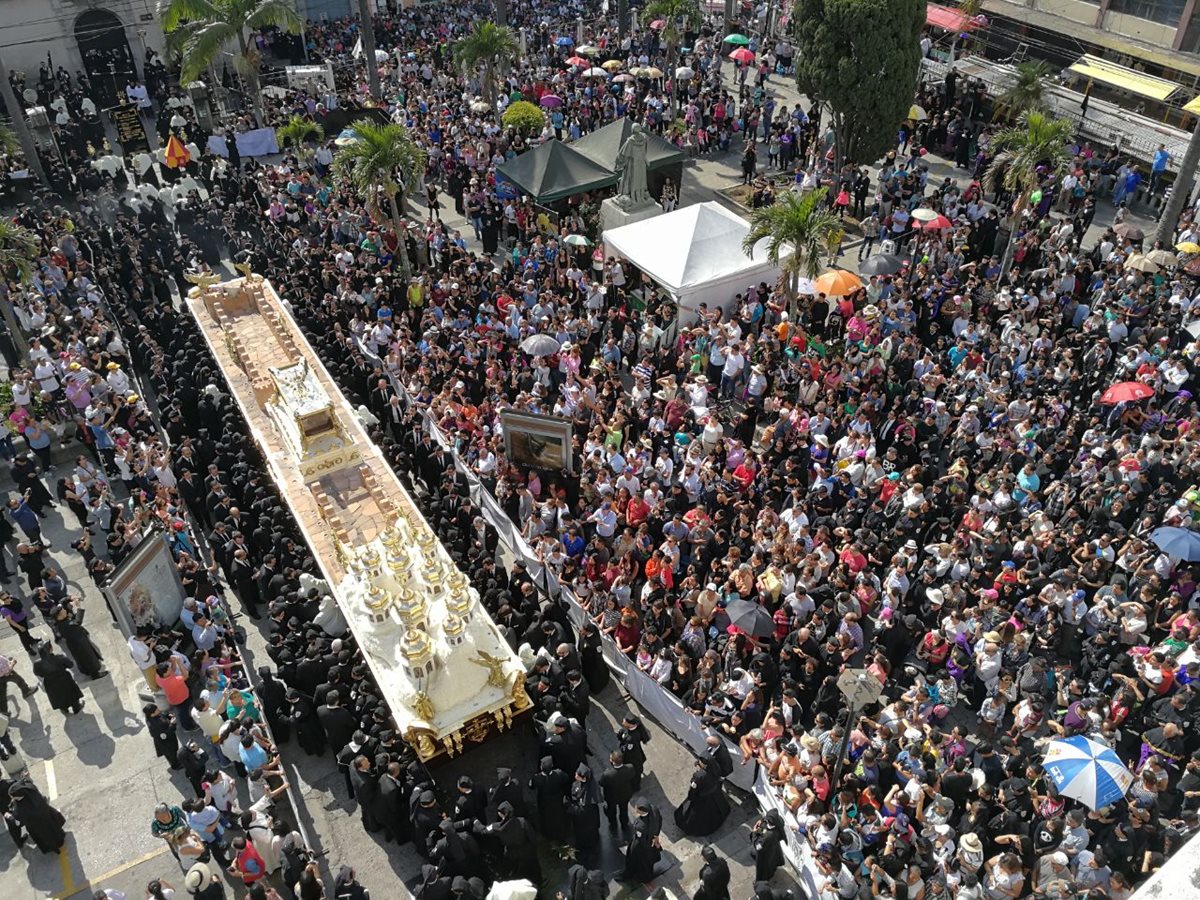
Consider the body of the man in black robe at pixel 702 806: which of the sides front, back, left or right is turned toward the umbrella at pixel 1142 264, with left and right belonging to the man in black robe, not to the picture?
back

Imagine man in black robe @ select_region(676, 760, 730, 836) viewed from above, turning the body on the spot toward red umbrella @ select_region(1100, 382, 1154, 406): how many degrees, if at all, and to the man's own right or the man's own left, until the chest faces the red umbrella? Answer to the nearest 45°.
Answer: approximately 180°

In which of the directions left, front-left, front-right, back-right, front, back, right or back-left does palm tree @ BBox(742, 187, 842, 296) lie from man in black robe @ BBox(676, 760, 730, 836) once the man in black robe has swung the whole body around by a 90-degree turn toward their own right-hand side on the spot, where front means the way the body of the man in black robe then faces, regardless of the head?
front-right

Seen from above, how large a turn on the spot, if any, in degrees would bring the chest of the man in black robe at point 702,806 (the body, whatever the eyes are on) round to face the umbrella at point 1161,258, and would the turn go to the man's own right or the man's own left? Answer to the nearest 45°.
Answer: approximately 180°

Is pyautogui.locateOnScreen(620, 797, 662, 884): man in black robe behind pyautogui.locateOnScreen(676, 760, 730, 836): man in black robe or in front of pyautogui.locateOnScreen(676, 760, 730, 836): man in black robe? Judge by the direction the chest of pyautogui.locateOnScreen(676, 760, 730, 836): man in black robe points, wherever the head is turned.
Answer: in front

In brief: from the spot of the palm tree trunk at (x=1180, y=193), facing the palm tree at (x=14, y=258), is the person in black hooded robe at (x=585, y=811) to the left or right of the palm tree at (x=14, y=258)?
left

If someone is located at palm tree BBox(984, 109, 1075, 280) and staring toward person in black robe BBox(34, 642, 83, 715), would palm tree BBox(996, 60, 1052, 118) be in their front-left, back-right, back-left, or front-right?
back-right

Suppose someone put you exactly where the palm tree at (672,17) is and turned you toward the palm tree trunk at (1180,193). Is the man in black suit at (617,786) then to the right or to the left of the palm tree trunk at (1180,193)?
right

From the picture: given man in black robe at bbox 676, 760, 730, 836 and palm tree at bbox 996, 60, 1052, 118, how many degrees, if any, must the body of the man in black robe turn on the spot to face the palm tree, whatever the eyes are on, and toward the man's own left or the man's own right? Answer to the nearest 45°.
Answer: approximately 135° to the man's own right

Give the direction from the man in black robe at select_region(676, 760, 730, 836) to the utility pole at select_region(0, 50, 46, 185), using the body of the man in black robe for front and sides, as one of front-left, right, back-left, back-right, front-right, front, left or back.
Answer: right

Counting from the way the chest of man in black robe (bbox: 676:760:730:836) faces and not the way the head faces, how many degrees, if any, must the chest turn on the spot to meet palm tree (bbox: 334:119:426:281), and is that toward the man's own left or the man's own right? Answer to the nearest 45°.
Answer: approximately 90° to the man's own right

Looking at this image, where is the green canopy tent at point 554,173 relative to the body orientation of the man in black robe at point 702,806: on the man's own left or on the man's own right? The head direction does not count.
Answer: on the man's own right

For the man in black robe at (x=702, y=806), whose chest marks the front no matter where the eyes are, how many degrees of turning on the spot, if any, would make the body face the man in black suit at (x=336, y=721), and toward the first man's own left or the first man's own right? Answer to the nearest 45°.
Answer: approximately 45° to the first man's own right

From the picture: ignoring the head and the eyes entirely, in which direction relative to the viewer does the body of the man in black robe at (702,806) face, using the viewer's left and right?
facing the viewer and to the left of the viewer

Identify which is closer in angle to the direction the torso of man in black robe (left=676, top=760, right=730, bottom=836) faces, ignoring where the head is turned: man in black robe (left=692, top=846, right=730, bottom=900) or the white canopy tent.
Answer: the man in black robe

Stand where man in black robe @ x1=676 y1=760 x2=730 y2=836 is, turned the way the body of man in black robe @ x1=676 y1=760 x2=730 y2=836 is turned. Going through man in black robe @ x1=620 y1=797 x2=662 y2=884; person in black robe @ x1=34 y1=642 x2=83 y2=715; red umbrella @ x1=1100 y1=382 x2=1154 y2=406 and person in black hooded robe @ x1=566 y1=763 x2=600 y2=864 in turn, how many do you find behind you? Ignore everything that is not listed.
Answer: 1

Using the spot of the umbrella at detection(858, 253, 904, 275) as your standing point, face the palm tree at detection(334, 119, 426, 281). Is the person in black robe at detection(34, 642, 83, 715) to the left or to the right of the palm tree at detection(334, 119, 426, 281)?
left

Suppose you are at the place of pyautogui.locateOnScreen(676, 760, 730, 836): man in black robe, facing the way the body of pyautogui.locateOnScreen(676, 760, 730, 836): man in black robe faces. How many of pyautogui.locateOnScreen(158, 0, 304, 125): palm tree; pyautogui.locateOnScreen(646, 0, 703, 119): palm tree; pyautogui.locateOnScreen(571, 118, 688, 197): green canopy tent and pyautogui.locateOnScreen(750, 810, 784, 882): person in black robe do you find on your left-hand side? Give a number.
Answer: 1

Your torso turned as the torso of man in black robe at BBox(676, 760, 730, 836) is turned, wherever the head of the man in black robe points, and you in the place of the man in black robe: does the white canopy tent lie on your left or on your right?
on your right

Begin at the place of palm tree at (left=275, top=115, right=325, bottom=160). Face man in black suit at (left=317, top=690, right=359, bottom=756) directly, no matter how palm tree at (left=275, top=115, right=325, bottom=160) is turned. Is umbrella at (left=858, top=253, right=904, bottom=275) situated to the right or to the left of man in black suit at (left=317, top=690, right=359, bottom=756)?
left
